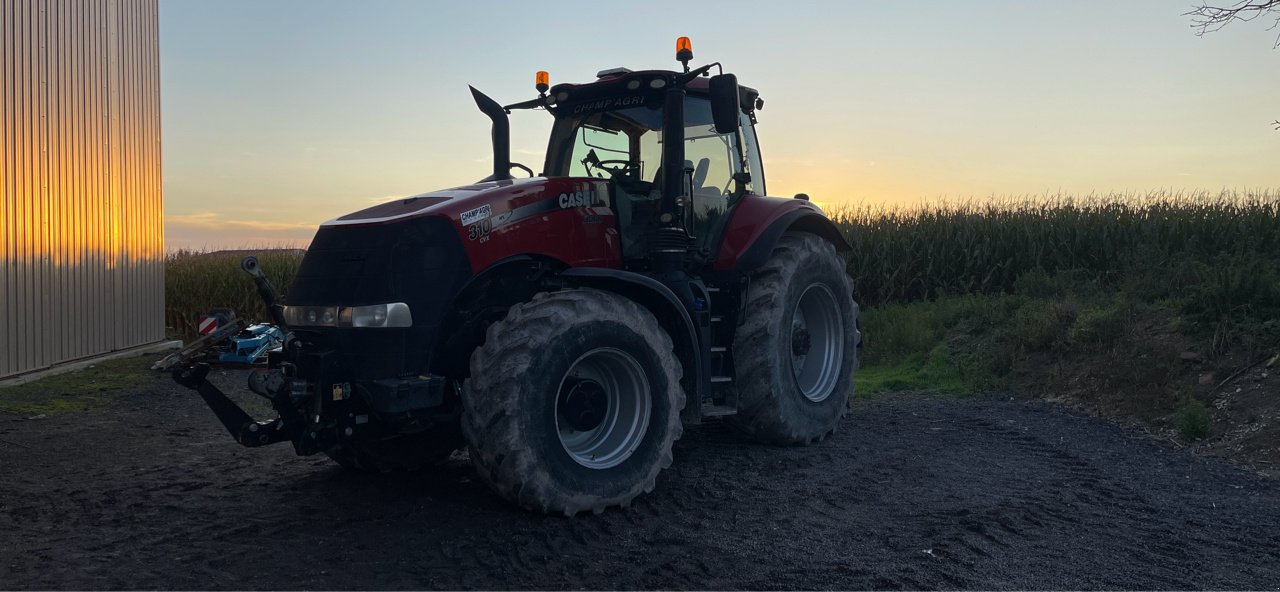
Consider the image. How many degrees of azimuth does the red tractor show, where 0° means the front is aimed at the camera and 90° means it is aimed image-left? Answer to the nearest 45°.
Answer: approximately 45°
